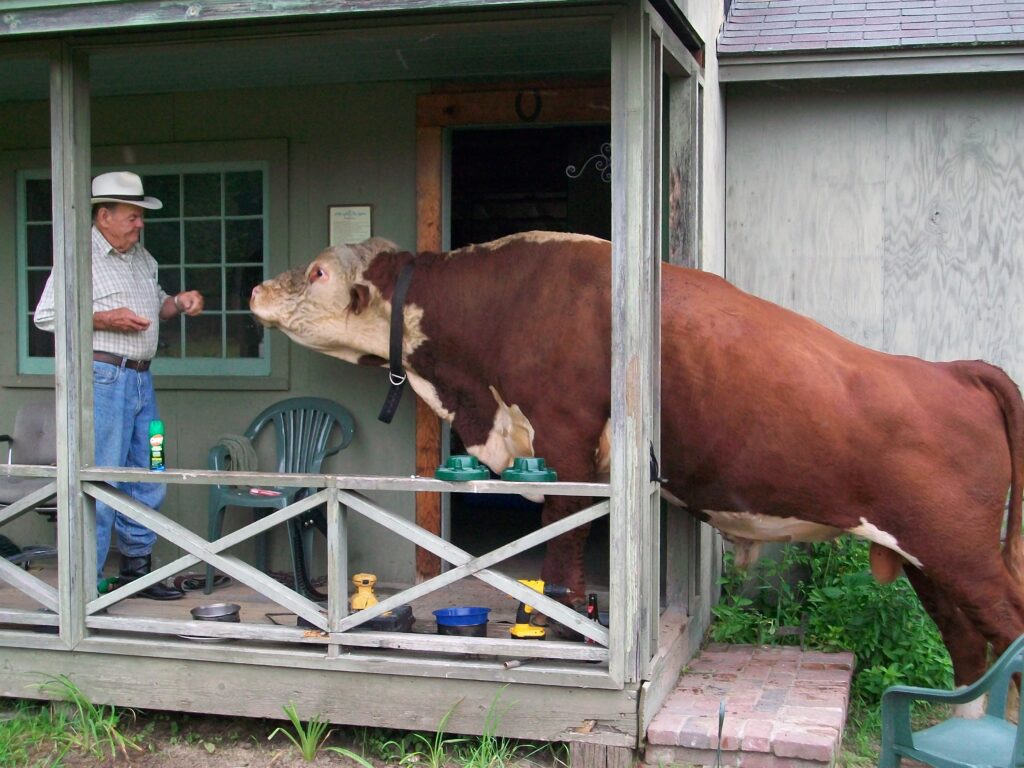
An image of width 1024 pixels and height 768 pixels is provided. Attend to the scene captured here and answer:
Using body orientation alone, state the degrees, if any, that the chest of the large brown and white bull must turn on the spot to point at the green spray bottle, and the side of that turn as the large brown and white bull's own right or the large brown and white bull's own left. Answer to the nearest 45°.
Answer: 0° — it already faces it

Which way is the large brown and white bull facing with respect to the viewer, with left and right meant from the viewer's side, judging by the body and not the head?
facing to the left of the viewer

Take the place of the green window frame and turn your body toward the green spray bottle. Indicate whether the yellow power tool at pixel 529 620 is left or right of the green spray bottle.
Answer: left

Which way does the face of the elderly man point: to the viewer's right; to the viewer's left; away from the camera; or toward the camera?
to the viewer's right
